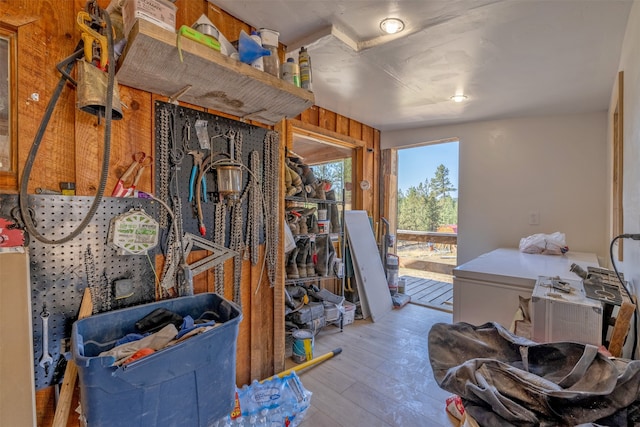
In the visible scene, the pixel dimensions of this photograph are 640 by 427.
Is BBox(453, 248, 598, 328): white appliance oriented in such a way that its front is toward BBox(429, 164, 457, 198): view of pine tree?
no

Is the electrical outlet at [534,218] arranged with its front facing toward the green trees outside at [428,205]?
no

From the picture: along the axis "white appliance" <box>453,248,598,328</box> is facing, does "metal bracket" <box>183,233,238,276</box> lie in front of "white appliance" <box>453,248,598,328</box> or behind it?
in front

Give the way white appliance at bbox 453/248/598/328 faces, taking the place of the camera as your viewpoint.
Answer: facing the viewer and to the left of the viewer

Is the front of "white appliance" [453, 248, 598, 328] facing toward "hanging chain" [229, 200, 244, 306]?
yes

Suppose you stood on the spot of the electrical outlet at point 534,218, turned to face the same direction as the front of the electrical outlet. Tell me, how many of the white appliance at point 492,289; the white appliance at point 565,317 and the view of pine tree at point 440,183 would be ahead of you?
2

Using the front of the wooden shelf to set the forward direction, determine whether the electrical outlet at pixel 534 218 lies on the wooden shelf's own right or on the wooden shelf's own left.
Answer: on the wooden shelf's own left

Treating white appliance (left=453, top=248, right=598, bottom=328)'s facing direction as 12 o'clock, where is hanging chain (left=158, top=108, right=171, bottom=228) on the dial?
The hanging chain is roughly at 12 o'clock from the white appliance.

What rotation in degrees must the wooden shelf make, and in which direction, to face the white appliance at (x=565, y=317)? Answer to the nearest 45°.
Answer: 0° — it already faces it

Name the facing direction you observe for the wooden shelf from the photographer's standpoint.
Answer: facing the viewer and to the right of the viewer

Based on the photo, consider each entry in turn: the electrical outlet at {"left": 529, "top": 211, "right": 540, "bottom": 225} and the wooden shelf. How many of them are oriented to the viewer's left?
0

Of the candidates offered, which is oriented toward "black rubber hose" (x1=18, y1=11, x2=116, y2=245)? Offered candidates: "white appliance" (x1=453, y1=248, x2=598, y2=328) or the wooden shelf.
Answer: the white appliance

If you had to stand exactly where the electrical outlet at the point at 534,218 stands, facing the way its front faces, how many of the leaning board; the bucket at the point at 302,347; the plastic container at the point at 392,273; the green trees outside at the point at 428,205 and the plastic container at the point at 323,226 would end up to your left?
0

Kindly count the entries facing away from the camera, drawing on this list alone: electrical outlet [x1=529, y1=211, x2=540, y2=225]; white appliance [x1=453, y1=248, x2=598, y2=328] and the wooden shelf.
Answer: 0

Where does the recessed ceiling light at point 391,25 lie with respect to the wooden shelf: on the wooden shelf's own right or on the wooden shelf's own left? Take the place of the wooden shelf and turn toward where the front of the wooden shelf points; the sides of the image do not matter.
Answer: on the wooden shelf's own left

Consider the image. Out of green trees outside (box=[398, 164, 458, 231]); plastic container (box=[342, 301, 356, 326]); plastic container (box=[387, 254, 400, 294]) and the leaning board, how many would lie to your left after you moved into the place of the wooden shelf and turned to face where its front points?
4
